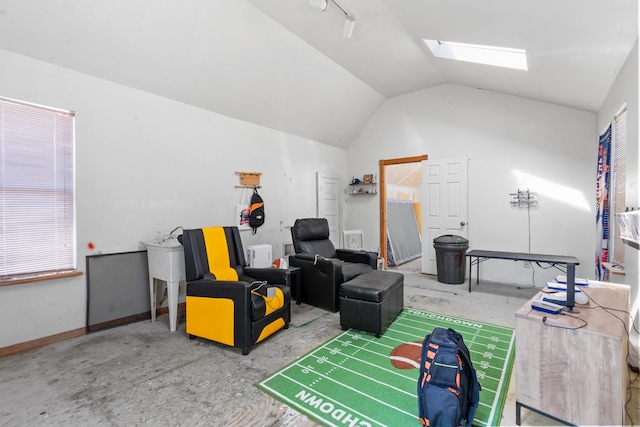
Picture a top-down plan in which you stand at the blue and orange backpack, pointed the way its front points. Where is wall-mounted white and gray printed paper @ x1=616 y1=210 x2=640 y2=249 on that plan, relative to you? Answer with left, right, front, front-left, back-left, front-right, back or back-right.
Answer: back

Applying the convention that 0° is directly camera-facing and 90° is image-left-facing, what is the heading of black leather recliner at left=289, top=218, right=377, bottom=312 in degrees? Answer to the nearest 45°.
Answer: approximately 315°

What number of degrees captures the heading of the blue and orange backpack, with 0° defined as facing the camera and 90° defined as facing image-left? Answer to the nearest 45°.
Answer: approximately 45°

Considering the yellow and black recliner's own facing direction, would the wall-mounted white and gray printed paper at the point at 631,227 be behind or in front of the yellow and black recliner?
in front

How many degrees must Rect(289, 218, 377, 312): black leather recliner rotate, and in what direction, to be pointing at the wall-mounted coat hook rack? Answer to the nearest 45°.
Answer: approximately 180°

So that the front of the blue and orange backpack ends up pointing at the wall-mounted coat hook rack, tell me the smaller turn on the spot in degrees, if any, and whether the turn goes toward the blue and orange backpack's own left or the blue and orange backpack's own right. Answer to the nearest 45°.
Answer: approximately 90° to the blue and orange backpack's own right

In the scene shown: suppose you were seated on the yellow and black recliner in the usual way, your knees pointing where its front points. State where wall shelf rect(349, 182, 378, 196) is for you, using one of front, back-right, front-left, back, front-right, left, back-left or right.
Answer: left

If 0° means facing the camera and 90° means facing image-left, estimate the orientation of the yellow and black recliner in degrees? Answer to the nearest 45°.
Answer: approximately 315°
